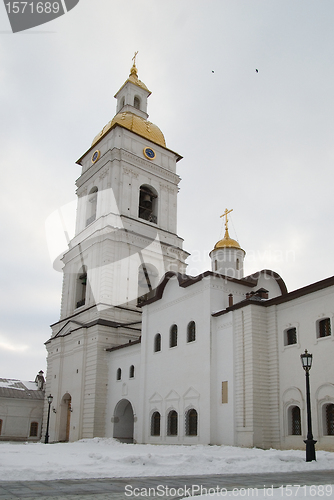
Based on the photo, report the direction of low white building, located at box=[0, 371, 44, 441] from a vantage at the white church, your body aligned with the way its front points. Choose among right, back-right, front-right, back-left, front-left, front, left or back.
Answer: right

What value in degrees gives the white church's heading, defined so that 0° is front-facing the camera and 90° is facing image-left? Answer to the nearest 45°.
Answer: approximately 45°
